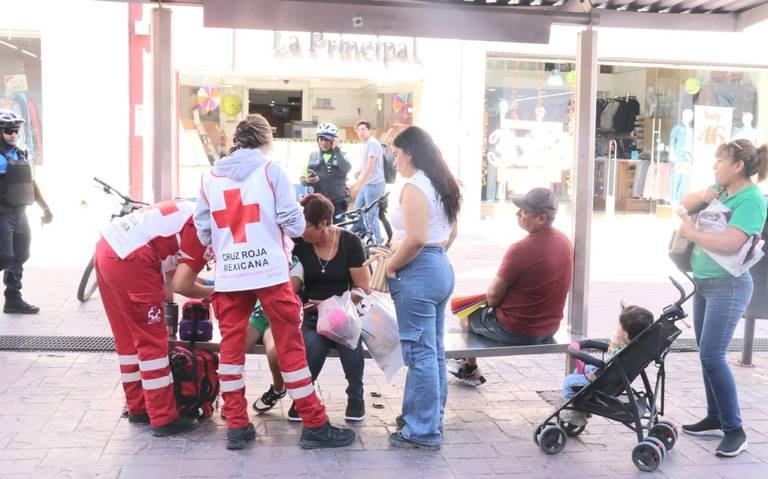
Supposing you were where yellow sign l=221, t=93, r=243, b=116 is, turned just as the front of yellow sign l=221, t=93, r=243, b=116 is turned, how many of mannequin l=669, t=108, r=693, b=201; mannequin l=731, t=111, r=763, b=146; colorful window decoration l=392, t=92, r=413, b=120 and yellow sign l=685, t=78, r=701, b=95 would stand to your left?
4

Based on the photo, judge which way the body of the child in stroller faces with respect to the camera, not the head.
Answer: to the viewer's left

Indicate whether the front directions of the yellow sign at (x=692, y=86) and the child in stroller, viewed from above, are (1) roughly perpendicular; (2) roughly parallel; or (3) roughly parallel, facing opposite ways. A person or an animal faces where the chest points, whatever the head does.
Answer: roughly perpendicular

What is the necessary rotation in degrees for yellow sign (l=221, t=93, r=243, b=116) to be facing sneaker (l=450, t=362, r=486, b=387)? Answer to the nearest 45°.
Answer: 0° — it already faces it

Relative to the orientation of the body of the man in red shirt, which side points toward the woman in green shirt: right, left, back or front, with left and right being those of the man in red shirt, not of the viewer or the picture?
back

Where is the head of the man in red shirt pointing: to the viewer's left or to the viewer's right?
to the viewer's left

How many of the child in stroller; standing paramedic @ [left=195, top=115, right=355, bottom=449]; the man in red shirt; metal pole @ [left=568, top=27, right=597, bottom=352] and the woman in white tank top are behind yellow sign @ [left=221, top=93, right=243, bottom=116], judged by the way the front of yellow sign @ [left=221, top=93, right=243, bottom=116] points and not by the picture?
0

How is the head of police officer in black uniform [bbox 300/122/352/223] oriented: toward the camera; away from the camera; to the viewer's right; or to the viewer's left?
toward the camera

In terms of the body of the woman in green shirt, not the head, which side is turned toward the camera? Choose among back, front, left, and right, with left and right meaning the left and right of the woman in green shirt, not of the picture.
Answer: left

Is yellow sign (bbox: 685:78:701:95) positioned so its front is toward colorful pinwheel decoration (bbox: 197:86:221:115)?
no

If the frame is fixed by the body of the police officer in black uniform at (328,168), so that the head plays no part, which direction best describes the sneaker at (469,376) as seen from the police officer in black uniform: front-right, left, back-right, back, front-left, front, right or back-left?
front

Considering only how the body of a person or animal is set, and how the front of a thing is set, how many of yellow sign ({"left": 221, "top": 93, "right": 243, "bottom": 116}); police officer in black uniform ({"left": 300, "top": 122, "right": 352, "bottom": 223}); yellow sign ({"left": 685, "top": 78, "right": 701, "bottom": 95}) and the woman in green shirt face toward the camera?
3

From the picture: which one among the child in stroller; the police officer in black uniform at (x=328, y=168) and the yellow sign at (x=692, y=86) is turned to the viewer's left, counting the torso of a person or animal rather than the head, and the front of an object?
the child in stroller

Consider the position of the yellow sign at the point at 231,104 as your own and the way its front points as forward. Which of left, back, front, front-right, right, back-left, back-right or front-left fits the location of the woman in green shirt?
front

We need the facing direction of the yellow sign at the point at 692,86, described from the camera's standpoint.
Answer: facing the viewer

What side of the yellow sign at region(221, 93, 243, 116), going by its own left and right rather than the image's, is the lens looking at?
front

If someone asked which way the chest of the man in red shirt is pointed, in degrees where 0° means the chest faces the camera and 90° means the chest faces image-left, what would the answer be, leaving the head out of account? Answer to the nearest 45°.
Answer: approximately 135°

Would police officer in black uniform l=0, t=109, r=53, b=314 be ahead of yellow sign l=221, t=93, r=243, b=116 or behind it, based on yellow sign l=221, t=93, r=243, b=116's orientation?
ahead

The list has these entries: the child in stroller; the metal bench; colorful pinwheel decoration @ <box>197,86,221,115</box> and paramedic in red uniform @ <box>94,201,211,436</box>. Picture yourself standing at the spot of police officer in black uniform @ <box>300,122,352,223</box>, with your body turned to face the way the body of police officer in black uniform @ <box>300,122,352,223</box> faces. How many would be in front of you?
3

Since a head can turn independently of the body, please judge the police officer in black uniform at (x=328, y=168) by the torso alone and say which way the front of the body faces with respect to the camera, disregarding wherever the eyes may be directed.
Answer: toward the camera

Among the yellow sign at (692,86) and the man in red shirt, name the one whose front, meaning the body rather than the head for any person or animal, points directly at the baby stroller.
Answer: the yellow sign
